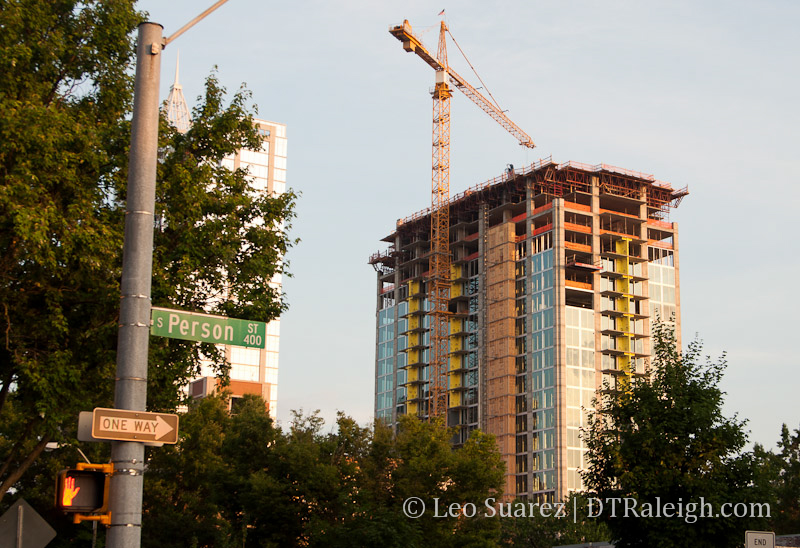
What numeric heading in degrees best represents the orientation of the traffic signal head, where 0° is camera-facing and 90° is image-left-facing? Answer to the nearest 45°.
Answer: approximately 0°

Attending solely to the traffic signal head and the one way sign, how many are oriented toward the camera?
2

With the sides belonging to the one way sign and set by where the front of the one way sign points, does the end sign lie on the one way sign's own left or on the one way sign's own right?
on the one way sign's own left

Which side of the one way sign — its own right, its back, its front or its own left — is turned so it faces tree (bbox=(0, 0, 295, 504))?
back

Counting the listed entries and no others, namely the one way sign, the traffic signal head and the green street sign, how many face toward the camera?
3

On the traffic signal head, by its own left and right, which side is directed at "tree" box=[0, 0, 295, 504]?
back

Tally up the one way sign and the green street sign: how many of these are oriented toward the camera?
2
